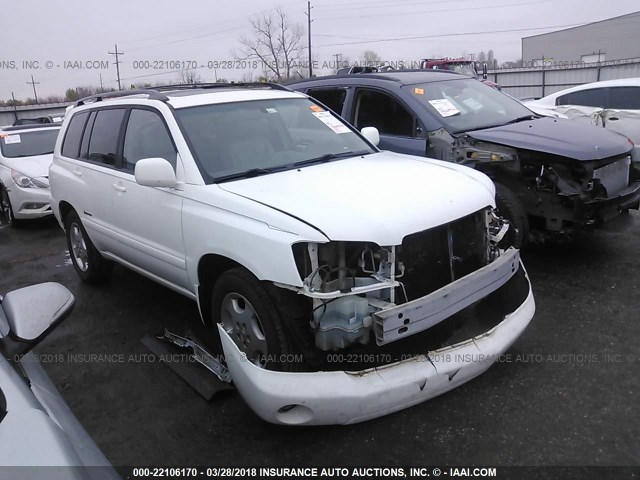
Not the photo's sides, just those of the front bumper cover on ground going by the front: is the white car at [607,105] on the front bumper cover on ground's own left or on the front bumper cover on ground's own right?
on the front bumper cover on ground's own left

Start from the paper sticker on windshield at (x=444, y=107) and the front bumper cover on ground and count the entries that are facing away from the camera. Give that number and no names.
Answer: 0

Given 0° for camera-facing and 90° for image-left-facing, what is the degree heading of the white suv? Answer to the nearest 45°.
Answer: approximately 315°

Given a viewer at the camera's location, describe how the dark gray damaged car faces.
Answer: facing the viewer and to the right of the viewer

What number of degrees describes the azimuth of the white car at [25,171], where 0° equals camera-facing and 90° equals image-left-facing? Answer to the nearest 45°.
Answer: approximately 315°

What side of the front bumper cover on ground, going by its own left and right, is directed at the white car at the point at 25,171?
back

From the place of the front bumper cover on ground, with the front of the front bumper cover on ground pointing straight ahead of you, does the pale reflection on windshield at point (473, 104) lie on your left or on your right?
on your left
